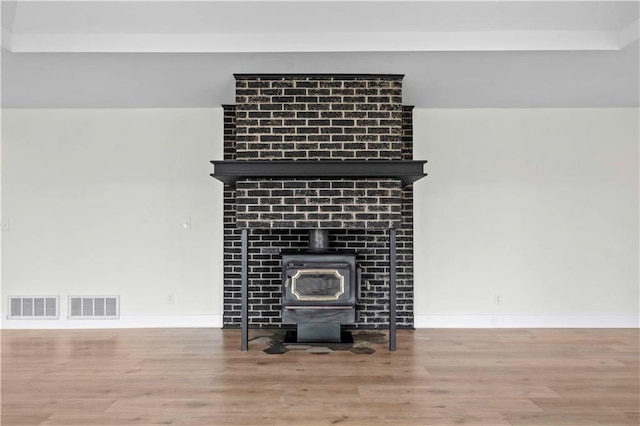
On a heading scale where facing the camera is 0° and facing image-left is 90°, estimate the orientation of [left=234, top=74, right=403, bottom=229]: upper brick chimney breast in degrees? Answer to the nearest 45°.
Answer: approximately 0°

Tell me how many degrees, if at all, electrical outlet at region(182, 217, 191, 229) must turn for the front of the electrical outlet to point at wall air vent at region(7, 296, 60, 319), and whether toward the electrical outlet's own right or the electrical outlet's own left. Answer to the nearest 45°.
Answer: approximately 90° to the electrical outlet's own right

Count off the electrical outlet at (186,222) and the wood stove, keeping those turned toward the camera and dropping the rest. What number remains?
2

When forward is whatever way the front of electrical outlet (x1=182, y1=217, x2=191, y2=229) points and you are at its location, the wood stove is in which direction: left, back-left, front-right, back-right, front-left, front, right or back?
front-left
